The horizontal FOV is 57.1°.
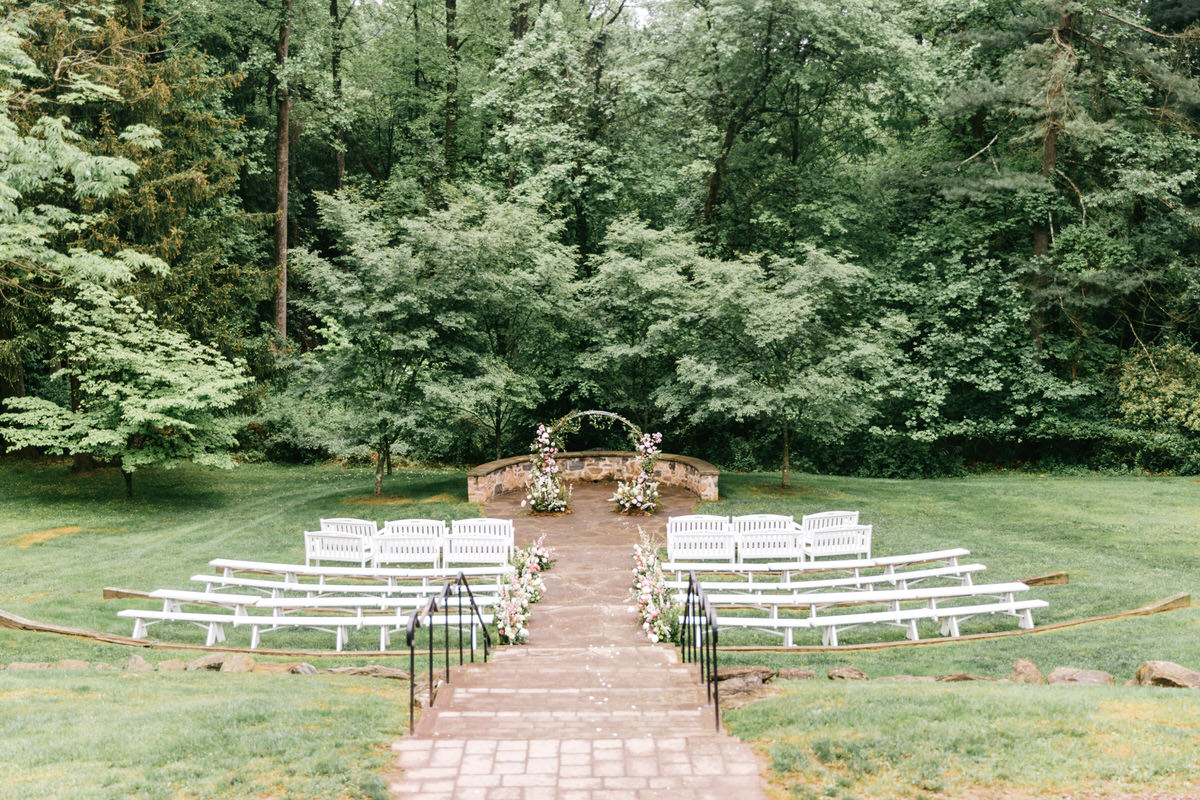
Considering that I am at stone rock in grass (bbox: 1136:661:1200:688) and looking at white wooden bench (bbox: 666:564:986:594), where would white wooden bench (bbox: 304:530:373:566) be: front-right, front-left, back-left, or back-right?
front-left

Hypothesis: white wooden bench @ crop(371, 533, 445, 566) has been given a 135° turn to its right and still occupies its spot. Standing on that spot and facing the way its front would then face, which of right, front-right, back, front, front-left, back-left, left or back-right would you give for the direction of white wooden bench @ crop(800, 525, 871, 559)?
front-left

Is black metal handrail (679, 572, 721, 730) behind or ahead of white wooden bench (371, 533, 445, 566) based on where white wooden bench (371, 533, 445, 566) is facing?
behind

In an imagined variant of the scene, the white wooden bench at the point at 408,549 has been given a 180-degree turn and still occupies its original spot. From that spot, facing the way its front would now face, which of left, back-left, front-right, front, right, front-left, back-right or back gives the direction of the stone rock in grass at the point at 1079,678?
front-left

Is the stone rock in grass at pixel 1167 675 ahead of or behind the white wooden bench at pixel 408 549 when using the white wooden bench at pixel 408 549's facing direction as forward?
behind

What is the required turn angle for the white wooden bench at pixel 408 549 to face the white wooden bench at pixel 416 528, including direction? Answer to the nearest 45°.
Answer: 0° — it already faces it

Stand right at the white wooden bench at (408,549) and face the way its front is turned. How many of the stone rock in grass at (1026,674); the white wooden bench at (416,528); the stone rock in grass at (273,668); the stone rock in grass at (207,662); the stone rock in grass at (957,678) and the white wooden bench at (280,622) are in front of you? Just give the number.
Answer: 1

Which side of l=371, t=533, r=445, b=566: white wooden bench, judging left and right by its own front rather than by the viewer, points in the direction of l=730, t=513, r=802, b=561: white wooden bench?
right

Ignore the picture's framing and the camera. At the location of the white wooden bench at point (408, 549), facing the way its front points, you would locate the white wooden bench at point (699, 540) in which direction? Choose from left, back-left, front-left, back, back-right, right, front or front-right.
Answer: right

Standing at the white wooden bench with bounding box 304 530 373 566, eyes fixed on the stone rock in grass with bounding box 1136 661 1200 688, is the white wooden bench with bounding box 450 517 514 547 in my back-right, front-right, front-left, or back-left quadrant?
front-left

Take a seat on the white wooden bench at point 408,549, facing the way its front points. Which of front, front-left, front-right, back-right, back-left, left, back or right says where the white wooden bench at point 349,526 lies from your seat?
front-left

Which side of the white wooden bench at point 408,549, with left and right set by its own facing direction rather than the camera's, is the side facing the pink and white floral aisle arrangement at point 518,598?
back

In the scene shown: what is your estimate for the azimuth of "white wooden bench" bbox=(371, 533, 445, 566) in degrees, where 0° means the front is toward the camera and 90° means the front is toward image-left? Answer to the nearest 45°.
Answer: approximately 180°

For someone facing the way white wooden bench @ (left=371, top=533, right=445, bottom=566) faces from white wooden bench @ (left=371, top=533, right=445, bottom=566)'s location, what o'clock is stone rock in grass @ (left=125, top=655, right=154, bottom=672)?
The stone rock in grass is roughly at 7 o'clock from the white wooden bench.

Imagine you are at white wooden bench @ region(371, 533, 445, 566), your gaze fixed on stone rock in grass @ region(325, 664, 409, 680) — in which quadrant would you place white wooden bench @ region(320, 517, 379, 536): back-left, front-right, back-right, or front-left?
back-right

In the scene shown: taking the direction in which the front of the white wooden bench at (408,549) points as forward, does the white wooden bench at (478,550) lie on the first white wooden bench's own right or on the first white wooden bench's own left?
on the first white wooden bench's own right

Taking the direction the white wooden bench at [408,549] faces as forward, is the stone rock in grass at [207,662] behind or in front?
behind
